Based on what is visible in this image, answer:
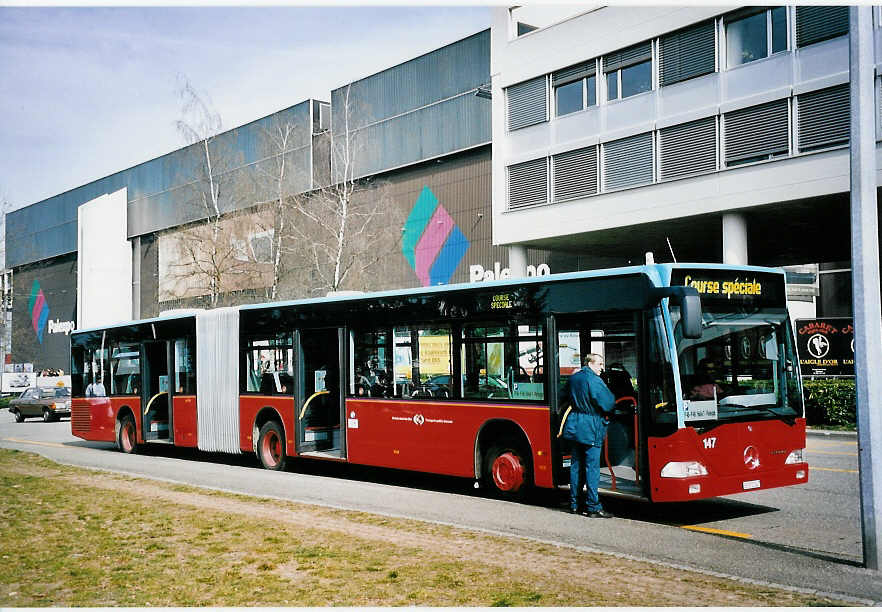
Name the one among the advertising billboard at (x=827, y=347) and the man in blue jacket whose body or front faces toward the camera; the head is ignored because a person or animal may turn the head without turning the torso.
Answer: the advertising billboard

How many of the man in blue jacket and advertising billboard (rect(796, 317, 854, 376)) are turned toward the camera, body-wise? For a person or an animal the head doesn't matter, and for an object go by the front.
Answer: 1

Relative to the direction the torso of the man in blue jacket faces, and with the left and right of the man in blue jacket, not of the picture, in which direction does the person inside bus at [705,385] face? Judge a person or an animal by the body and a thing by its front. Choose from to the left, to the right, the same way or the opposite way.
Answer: to the right

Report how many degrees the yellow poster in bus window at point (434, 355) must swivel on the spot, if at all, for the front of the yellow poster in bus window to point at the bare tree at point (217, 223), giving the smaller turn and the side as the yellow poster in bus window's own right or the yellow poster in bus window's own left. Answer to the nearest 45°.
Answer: approximately 180°

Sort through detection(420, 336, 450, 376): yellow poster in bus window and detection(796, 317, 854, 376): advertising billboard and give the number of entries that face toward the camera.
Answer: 2

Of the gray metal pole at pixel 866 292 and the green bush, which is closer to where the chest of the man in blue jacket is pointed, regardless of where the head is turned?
the green bush

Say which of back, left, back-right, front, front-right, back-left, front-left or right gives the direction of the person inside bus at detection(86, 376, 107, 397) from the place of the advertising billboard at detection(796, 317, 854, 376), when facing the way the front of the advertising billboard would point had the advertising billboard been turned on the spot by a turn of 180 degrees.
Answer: back-left

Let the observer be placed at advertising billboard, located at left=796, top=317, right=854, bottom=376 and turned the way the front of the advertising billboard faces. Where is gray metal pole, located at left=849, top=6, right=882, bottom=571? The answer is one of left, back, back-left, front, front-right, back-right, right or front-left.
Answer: front

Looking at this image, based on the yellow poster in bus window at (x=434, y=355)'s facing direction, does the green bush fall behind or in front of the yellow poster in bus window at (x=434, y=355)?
behind

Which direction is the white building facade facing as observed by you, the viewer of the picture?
facing the viewer and to the left of the viewer

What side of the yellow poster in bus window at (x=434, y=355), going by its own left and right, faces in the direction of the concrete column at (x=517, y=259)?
back

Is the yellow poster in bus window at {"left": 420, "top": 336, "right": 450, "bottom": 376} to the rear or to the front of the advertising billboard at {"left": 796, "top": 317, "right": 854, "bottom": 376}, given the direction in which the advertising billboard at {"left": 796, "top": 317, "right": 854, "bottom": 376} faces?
to the front

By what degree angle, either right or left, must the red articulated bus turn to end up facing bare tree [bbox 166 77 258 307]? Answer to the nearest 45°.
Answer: approximately 135° to its left

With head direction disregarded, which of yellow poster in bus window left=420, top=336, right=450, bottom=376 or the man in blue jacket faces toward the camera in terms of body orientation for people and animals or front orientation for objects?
the yellow poster in bus window

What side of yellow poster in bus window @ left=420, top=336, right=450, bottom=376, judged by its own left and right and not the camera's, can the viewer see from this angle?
front

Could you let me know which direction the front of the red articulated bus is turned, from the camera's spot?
facing the viewer and to the right of the viewer

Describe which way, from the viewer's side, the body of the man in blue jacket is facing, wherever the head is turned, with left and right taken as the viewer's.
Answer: facing away from the viewer and to the right of the viewer

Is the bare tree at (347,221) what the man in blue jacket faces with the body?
no
